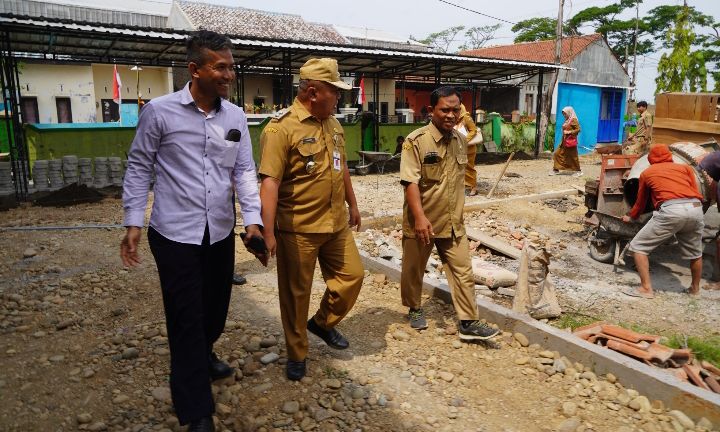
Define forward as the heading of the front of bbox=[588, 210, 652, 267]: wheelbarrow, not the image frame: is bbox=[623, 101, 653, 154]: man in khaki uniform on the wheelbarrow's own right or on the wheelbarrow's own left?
on the wheelbarrow's own right

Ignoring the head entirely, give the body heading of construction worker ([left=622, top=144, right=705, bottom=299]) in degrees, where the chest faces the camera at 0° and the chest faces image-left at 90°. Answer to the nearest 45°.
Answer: approximately 135°

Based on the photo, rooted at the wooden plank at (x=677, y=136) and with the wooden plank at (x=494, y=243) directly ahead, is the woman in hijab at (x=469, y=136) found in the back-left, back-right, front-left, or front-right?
front-right

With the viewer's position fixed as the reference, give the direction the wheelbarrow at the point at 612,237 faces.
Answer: facing to the left of the viewer

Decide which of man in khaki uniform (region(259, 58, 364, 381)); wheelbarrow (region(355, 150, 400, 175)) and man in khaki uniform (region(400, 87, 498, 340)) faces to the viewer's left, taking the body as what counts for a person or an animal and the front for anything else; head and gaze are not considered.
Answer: the wheelbarrow

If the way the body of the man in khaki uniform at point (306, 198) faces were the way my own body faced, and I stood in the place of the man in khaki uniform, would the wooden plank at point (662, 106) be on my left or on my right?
on my left

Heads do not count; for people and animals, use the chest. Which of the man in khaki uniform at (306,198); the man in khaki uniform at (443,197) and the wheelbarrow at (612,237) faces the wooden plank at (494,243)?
the wheelbarrow

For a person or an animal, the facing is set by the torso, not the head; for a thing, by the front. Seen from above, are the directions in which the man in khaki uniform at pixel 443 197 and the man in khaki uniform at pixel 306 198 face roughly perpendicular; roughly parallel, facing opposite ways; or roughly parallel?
roughly parallel

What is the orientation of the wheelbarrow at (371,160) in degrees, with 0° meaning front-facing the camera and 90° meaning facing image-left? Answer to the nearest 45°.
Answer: approximately 90°

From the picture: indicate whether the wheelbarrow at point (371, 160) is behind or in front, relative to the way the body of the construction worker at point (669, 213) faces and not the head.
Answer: in front

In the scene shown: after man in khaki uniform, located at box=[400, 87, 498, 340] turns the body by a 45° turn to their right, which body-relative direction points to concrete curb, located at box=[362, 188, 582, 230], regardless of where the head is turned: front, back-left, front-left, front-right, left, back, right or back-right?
back

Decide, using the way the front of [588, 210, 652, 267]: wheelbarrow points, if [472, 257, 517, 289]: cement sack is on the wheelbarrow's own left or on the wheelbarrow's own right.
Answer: on the wheelbarrow's own left

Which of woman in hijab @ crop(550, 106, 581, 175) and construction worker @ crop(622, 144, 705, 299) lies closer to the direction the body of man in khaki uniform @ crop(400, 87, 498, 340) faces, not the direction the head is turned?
the construction worker

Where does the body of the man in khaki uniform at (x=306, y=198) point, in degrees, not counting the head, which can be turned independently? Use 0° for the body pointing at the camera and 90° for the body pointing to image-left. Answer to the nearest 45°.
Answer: approximately 315°

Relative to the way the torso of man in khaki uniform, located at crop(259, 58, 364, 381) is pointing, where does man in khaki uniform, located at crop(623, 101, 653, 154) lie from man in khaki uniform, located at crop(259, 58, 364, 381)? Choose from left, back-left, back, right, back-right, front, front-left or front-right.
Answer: left

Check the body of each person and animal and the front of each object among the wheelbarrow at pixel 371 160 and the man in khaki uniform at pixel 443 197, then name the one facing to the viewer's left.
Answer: the wheelbarrow

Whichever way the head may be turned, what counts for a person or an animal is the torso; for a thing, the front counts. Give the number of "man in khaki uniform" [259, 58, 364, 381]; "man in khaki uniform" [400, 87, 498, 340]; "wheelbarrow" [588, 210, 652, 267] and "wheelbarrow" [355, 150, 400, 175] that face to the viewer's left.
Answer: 2
